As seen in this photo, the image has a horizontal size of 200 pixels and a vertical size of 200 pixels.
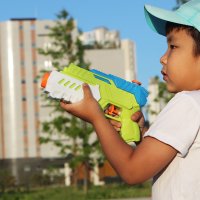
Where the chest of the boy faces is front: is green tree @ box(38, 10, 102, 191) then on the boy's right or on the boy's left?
on the boy's right

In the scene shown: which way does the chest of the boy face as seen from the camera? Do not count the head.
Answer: to the viewer's left

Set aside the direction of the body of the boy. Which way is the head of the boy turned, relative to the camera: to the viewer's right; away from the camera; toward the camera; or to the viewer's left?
to the viewer's left
